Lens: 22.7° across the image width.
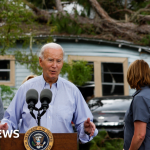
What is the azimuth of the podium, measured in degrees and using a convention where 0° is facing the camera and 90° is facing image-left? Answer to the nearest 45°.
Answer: approximately 0°
